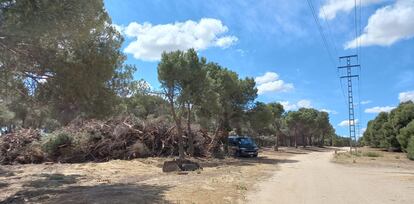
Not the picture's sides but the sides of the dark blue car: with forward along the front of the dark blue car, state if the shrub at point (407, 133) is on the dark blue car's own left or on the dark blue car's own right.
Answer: on the dark blue car's own left

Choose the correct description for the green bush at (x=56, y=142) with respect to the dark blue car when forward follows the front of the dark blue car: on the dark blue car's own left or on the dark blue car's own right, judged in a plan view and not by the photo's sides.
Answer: on the dark blue car's own right

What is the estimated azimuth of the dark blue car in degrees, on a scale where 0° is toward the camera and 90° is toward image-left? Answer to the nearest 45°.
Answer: approximately 315°
